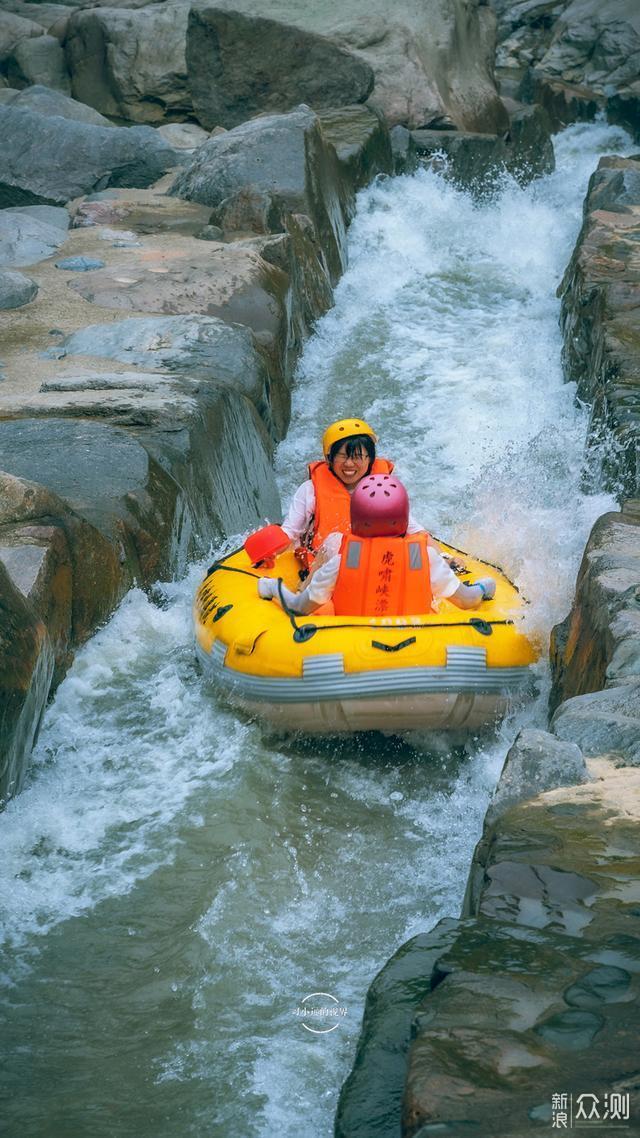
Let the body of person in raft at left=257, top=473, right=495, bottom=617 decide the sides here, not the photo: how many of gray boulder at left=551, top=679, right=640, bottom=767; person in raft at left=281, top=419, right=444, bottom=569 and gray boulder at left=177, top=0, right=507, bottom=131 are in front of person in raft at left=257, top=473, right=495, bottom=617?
2

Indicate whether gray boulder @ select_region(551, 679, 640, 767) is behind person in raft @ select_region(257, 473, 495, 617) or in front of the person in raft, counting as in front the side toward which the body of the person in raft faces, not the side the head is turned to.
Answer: behind

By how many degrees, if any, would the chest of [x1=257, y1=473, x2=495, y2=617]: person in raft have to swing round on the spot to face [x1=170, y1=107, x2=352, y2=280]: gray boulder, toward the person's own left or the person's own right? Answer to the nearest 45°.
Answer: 0° — they already face it

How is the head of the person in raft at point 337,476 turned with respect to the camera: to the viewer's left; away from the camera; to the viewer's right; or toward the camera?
toward the camera

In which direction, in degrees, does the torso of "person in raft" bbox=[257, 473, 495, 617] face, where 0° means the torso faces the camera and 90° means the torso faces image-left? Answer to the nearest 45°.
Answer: approximately 180°

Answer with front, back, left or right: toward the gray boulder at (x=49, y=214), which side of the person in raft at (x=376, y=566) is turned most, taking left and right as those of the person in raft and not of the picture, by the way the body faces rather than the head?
front

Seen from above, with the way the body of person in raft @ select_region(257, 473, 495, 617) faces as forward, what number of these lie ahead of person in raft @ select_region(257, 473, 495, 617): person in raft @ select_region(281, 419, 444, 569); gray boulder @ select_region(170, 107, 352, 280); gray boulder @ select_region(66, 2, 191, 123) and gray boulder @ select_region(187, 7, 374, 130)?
4

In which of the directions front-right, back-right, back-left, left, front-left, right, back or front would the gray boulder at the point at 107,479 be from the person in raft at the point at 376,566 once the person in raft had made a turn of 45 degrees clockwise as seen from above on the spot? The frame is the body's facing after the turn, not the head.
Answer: left

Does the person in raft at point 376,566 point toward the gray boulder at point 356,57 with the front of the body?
yes

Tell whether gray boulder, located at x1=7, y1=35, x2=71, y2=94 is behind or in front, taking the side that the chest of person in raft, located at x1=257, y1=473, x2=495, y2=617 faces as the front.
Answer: in front

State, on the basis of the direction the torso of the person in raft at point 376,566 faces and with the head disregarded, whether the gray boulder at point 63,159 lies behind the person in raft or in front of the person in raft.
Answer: in front

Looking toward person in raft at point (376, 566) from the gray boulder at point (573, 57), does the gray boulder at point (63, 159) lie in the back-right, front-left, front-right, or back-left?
front-right
